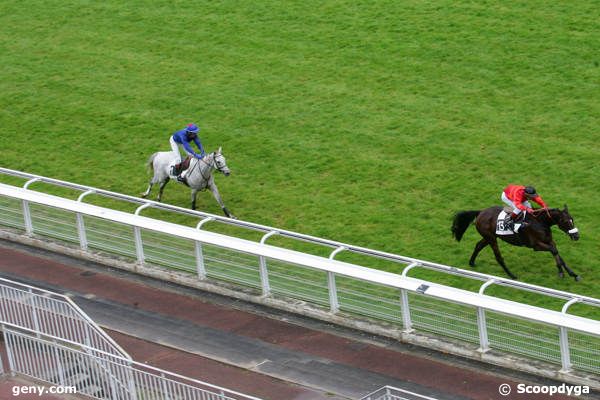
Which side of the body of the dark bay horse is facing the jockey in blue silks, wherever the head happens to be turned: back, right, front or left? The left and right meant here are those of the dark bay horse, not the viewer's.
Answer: back

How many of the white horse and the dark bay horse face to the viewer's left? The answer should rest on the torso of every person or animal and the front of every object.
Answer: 0

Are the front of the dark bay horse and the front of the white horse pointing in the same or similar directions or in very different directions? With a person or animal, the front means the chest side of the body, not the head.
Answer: same or similar directions

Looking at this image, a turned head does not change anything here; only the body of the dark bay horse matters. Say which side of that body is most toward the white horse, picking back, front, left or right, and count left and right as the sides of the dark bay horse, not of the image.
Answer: back

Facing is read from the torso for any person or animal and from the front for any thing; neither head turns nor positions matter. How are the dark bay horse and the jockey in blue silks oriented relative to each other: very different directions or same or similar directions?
same or similar directions

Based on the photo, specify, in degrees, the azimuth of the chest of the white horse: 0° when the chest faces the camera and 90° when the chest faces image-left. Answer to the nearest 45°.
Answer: approximately 315°

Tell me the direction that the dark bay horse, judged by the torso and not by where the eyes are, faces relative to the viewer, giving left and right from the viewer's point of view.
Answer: facing to the right of the viewer

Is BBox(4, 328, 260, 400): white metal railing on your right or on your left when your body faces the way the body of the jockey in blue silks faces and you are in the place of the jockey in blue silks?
on your right

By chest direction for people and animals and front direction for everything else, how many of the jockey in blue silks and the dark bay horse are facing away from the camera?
0

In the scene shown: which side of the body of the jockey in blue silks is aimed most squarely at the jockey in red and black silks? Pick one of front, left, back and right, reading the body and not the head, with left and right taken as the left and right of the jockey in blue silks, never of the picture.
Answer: front

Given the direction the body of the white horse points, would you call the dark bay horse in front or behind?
in front
